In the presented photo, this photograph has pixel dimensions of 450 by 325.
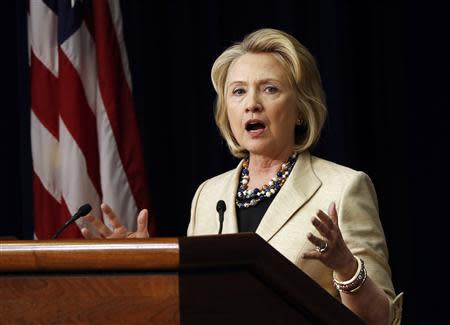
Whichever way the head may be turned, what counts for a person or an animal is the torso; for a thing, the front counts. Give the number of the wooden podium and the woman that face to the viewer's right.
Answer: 0

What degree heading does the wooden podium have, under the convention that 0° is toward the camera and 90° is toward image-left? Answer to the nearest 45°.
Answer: approximately 45°

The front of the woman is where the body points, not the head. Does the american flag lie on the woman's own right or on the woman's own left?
on the woman's own right

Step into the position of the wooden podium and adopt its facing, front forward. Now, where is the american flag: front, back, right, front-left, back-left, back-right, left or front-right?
back-right

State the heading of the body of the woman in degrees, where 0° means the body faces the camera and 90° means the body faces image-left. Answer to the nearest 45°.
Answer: approximately 45°

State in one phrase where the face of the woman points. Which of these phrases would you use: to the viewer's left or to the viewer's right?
to the viewer's left

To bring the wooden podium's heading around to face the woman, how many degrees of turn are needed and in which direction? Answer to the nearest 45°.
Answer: approximately 135° to its right
